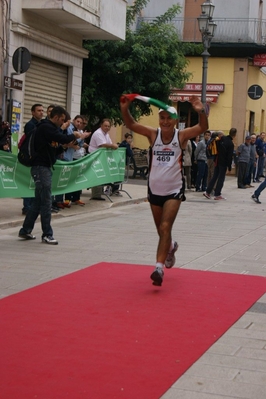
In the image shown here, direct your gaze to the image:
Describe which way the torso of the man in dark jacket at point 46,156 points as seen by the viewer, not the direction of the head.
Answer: to the viewer's right

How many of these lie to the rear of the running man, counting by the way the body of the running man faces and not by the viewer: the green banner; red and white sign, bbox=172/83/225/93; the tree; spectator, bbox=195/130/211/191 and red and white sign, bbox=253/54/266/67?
5

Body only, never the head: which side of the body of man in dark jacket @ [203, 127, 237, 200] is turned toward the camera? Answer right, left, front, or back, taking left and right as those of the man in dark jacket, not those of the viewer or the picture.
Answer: right

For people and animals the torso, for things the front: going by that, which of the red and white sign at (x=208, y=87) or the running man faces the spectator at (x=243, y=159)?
the red and white sign

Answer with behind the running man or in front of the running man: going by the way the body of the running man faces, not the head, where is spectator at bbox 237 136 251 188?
behind

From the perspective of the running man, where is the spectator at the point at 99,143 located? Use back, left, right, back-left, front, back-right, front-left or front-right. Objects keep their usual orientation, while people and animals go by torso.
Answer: back

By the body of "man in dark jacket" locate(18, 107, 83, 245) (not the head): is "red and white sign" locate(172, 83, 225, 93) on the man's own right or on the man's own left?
on the man's own left

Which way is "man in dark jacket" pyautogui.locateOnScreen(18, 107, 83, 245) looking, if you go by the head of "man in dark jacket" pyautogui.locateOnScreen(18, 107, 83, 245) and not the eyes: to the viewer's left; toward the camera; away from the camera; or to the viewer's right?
to the viewer's right

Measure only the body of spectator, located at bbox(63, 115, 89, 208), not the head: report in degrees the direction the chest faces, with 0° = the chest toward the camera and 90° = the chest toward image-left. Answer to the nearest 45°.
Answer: approximately 315°
